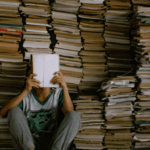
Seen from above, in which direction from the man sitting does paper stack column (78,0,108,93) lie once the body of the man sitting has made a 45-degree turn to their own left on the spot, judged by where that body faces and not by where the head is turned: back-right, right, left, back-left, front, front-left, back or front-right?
left

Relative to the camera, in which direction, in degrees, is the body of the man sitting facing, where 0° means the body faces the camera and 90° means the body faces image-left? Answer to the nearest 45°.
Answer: approximately 0°
